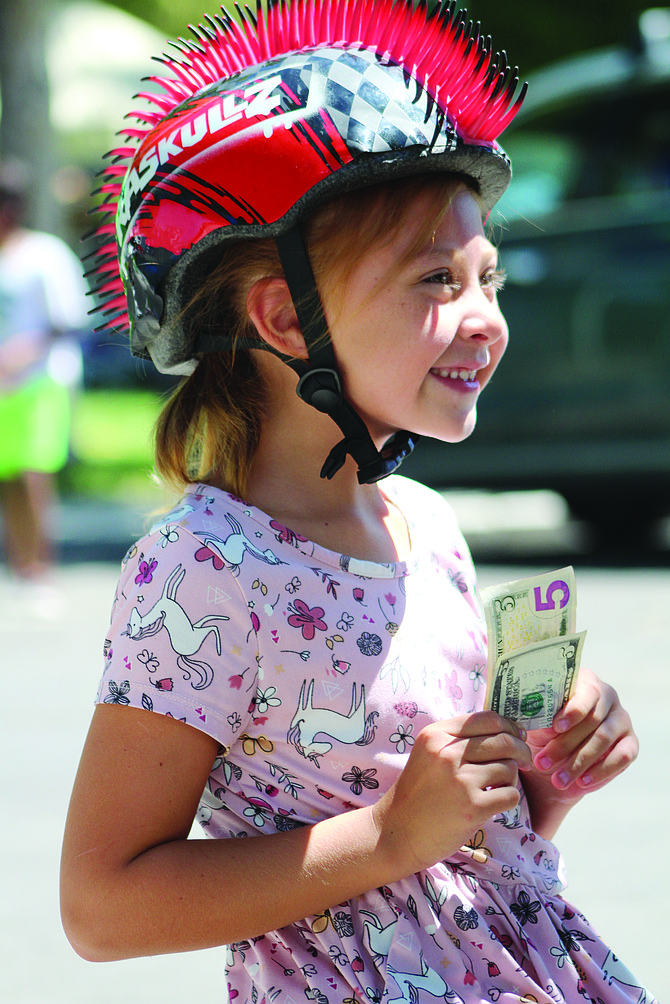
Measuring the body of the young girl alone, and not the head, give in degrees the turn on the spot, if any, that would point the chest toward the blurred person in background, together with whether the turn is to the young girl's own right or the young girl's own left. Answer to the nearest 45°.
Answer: approximately 135° to the young girl's own left

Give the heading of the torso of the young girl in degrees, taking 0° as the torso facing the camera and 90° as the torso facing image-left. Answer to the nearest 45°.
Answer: approximately 315°

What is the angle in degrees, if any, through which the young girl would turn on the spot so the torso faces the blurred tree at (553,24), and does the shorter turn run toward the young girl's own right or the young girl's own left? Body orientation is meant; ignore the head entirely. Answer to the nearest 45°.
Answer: approximately 135° to the young girl's own left
